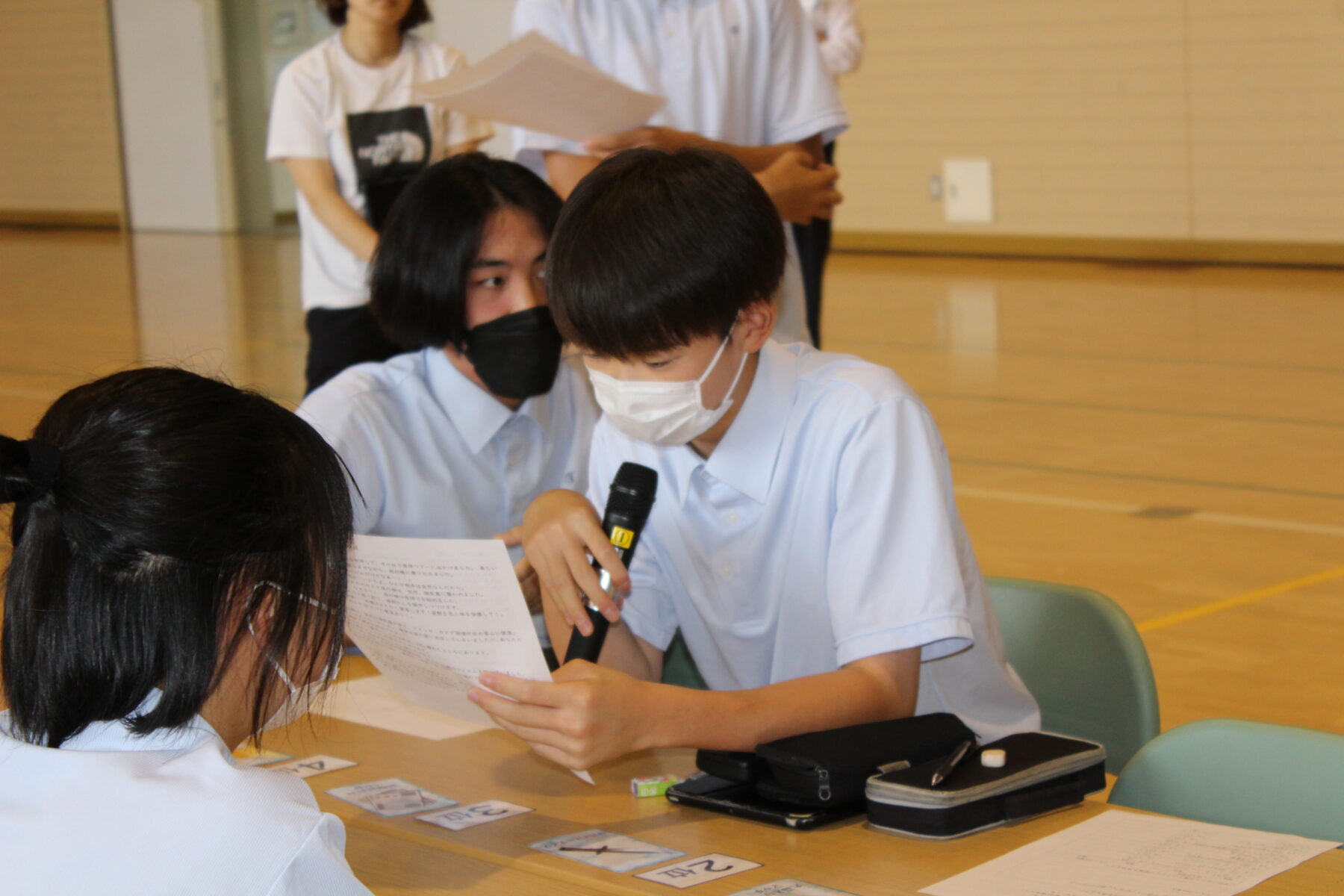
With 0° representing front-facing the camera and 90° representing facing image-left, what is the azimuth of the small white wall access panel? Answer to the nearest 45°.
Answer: approximately 0°

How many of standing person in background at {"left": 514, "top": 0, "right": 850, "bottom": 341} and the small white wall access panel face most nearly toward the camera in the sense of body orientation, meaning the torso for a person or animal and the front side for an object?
2

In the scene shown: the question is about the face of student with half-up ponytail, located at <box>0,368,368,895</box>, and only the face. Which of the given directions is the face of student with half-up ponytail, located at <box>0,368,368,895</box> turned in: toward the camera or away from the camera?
away from the camera

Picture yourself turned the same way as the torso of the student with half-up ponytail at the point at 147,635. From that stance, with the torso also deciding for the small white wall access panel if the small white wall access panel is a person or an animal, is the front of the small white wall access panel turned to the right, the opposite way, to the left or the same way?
the opposite way

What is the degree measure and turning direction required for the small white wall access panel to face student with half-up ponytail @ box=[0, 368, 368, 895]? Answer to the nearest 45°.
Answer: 0° — it already faces them
